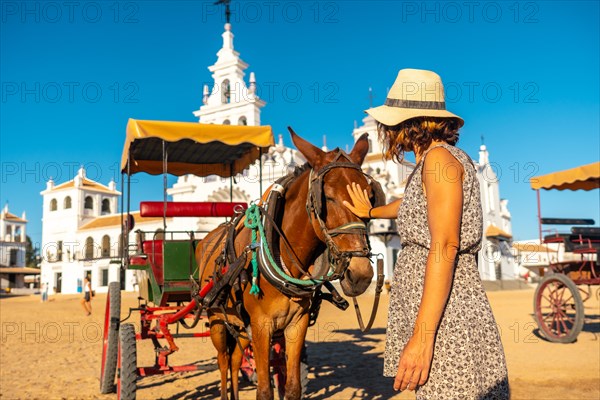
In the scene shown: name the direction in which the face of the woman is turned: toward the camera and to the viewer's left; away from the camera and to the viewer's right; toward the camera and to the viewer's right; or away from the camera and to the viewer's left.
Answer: away from the camera and to the viewer's left

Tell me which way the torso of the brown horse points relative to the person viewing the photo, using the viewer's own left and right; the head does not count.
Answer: facing the viewer and to the right of the viewer

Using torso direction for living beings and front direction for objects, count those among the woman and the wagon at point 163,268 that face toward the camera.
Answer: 1

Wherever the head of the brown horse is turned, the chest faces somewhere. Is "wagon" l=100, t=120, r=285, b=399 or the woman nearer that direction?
the woman

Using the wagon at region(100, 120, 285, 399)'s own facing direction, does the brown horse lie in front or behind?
in front

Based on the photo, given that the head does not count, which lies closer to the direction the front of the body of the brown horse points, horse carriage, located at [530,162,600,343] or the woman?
the woman

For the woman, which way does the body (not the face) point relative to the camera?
to the viewer's left

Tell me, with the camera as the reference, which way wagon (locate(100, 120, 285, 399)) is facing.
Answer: facing the viewer
